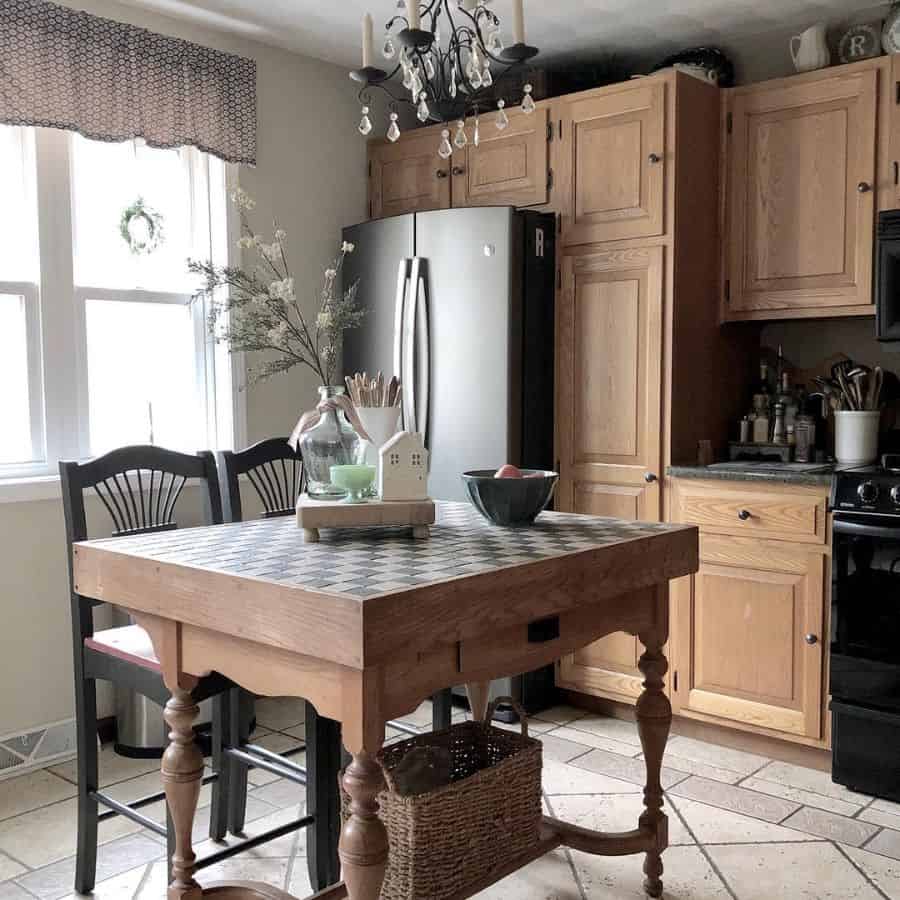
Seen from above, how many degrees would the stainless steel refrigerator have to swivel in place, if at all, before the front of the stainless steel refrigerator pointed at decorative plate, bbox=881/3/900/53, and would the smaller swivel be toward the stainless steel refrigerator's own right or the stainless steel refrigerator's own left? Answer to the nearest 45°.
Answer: approximately 135° to the stainless steel refrigerator's own left

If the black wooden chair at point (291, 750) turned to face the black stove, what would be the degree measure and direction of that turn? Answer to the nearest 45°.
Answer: approximately 45° to its left

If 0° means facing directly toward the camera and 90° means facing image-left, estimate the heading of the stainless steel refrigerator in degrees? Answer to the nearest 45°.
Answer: approximately 45°

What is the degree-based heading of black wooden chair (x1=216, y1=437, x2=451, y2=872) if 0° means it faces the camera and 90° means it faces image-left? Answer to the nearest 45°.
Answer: approximately 315°

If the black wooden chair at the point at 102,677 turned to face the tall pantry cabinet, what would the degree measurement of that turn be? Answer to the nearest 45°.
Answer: approximately 90° to its left

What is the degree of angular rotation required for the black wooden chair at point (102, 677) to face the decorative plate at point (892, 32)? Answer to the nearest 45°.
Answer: approximately 45° to its left
